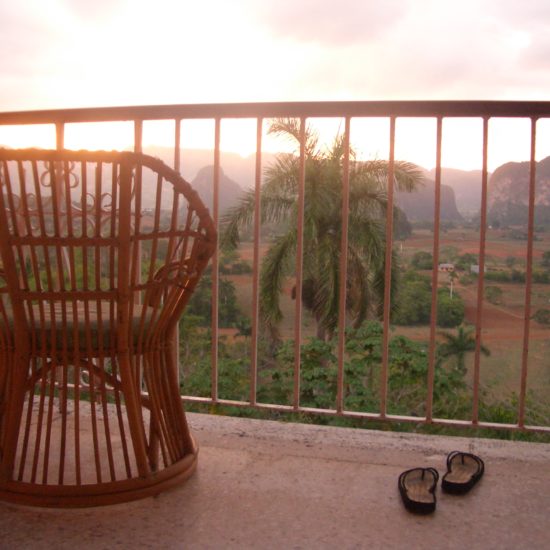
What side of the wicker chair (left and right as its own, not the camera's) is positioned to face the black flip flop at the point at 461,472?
right

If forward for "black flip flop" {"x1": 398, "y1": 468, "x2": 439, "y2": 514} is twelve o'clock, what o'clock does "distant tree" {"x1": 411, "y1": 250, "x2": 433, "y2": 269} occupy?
The distant tree is roughly at 12 o'clock from the black flip flop.

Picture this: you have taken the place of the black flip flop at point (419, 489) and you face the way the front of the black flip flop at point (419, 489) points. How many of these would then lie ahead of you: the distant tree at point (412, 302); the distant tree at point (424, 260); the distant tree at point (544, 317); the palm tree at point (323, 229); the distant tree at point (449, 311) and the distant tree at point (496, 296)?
6

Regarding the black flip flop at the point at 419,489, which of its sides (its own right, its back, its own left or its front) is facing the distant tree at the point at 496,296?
front

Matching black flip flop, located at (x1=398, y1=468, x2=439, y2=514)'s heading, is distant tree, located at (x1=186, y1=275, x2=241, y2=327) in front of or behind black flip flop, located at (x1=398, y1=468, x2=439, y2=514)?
in front

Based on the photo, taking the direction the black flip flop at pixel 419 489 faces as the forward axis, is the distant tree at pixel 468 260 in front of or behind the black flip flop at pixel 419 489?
in front

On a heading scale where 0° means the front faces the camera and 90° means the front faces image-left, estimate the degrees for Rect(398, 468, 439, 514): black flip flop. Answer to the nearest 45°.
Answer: approximately 180°

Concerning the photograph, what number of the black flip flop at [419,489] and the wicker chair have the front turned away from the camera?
2

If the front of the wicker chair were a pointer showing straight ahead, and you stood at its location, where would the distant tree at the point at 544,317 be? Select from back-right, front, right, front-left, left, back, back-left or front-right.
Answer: front-right

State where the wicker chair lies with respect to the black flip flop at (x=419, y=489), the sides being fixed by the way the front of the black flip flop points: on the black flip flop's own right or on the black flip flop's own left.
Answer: on the black flip flop's own left

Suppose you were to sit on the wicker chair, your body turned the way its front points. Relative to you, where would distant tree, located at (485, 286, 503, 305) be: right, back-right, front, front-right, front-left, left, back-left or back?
front-right

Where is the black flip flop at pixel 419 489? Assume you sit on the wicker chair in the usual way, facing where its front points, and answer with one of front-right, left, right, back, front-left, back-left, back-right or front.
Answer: right

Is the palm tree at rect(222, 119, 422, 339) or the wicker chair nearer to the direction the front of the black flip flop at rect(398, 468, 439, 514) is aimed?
the palm tree

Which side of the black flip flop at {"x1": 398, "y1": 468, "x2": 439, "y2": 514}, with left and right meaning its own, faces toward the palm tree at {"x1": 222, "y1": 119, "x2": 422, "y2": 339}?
front

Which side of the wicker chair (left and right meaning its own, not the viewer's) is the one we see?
back
